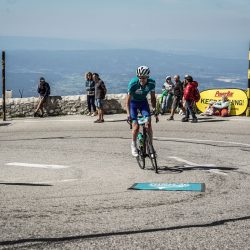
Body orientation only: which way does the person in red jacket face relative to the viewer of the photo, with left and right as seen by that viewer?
facing to the left of the viewer

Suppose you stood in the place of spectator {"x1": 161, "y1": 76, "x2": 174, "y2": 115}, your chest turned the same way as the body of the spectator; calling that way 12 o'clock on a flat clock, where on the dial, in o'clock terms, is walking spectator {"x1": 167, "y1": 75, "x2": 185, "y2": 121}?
The walking spectator is roughly at 10 o'clock from the spectator.

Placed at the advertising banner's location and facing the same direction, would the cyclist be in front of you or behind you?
in front

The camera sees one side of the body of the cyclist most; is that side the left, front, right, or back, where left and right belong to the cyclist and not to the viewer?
front

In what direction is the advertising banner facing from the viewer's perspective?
toward the camera

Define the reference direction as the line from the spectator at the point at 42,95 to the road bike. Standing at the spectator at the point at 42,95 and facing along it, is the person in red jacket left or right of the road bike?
left

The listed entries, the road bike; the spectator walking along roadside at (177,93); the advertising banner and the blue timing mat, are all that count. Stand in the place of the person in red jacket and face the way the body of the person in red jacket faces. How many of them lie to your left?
2

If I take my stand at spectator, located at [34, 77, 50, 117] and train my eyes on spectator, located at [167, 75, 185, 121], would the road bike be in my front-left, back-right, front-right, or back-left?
front-right

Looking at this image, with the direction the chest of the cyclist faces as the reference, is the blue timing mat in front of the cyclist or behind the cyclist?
in front

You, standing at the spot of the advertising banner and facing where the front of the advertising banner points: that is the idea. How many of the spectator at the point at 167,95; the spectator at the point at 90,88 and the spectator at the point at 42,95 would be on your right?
3

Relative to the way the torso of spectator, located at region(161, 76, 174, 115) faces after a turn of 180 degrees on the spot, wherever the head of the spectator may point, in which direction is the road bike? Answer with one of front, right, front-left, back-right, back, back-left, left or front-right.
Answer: back-right
